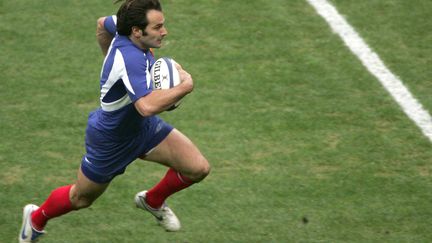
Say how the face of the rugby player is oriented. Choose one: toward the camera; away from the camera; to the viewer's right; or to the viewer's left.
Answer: to the viewer's right

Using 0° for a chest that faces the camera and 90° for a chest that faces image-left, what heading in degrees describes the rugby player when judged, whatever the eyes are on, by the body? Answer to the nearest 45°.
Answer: approximately 270°
